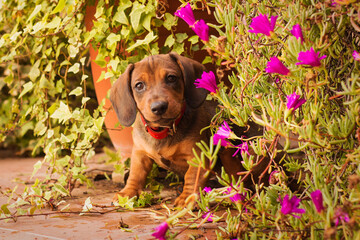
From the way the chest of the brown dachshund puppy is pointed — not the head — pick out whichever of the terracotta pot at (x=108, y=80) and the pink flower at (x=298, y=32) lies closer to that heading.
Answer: the pink flower

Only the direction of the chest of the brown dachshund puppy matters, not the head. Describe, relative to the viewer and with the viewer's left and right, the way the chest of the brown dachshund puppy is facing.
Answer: facing the viewer and to the left of the viewer

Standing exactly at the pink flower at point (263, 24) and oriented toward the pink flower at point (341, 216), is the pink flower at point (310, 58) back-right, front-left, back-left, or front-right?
front-left

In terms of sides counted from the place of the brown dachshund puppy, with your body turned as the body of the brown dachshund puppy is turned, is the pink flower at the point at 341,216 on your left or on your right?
on your left

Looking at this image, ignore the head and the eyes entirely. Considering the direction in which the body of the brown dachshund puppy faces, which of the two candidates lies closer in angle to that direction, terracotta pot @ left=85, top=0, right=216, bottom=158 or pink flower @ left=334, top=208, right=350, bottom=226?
the pink flower
